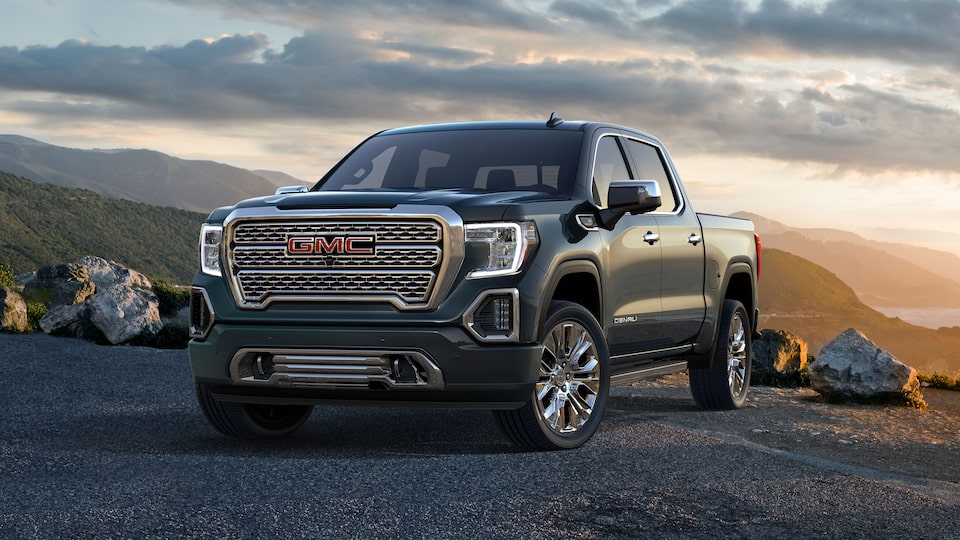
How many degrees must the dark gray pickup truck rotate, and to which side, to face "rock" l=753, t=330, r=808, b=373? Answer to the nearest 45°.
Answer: approximately 180°

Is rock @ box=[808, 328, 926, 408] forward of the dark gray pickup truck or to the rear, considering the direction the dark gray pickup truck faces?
to the rear

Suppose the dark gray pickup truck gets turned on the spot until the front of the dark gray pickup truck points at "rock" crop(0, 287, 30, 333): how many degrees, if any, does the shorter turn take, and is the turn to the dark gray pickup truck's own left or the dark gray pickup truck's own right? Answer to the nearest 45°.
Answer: approximately 90° to the dark gray pickup truck's own right

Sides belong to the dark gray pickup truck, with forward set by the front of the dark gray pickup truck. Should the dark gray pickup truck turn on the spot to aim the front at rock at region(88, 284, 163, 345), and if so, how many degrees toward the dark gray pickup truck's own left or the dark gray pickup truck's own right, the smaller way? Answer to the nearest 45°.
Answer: approximately 90° to the dark gray pickup truck's own right

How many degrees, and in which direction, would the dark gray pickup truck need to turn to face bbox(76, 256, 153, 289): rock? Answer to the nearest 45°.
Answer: approximately 90° to its right

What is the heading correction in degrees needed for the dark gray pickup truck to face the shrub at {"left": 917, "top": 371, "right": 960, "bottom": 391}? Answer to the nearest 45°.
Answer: approximately 180°

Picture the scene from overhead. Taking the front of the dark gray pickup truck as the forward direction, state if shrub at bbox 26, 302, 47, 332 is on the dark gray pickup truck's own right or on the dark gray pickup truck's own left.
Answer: on the dark gray pickup truck's own right

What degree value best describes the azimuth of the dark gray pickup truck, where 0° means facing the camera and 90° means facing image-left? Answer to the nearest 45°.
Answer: approximately 45°

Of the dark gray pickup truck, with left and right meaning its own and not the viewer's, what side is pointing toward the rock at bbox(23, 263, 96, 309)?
right

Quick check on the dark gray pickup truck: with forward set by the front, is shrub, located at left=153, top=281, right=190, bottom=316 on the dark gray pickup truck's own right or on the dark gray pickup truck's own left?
on the dark gray pickup truck's own right
